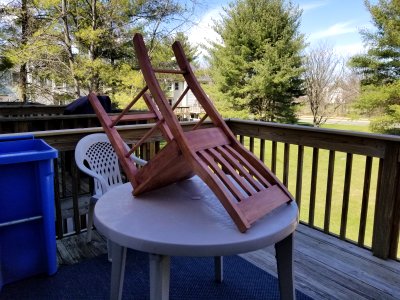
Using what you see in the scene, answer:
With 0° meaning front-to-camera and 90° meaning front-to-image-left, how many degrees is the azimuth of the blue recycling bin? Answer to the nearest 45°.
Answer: approximately 0°

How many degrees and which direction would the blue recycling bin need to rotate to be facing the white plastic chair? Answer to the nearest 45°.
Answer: approximately 135° to its left

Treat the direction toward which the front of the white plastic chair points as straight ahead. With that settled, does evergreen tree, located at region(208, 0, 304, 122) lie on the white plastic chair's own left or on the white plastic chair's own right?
on the white plastic chair's own left

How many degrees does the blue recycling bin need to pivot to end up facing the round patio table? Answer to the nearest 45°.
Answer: approximately 45° to its left

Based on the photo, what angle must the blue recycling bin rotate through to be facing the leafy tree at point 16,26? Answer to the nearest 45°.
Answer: approximately 180°

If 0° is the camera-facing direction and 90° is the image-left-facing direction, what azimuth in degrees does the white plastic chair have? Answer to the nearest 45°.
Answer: approximately 315°

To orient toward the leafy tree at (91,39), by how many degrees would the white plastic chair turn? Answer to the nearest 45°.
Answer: approximately 135° to its left
